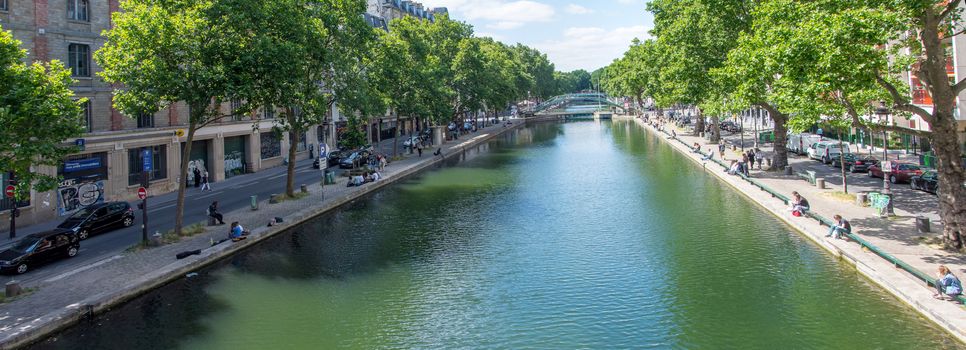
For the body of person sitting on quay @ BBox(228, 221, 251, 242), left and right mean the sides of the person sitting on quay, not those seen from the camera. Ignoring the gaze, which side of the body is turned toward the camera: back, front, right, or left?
right

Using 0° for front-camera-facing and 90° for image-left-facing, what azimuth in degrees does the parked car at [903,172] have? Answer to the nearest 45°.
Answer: approximately 135°

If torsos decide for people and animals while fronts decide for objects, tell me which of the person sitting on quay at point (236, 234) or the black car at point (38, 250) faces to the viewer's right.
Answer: the person sitting on quay

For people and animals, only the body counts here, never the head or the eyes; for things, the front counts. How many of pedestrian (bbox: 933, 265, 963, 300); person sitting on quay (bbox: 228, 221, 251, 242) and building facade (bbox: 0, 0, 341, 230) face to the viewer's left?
1

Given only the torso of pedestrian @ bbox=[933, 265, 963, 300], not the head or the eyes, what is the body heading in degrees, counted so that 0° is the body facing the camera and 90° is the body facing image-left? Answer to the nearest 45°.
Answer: approximately 90°

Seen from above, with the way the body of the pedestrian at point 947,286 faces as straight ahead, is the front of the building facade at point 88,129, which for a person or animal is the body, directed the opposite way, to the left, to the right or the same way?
the opposite way

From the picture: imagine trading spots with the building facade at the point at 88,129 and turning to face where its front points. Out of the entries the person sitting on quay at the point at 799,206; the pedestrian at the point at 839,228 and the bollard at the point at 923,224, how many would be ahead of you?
3

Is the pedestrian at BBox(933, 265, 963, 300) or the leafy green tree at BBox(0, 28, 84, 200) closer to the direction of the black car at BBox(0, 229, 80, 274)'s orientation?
the leafy green tree

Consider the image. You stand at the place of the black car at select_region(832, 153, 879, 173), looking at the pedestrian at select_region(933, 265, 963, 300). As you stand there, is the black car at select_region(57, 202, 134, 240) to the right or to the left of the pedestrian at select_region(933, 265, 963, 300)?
right
